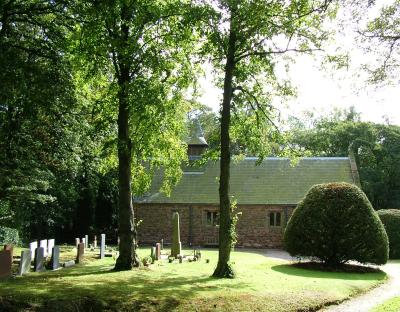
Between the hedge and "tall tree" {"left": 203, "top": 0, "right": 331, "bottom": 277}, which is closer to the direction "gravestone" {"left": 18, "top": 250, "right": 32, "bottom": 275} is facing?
the tall tree

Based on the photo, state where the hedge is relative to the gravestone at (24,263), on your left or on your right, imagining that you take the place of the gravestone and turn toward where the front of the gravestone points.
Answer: on your left

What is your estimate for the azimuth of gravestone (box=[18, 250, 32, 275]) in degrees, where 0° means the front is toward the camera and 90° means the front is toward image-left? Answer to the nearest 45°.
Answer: approximately 315°

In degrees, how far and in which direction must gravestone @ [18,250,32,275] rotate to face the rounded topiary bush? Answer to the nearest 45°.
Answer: approximately 45° to its left

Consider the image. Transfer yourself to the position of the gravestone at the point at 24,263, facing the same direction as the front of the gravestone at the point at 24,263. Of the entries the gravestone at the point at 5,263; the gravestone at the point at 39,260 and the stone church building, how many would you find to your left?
2

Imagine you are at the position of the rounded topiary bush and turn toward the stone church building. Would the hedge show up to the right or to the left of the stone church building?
right

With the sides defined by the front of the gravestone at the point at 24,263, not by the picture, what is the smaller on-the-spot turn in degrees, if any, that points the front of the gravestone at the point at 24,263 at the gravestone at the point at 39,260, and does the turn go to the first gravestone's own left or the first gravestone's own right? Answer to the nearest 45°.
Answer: approximately 90° to the first gravestone's own left

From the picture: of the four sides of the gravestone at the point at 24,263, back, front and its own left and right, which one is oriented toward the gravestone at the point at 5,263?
right

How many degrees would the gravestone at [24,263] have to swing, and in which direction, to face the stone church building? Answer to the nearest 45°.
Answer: approximately 90° to its left
